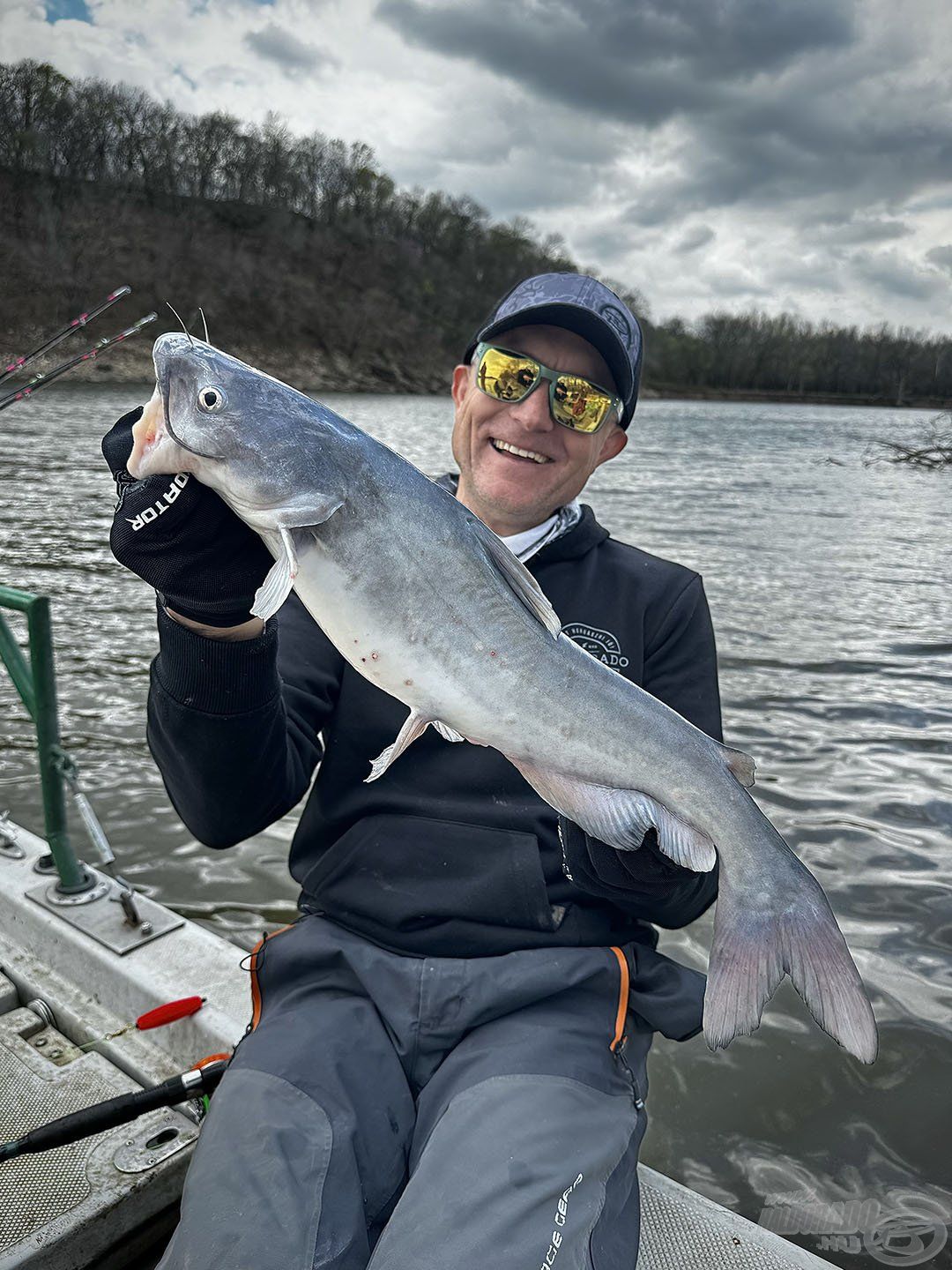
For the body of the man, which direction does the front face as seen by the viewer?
toward the camera

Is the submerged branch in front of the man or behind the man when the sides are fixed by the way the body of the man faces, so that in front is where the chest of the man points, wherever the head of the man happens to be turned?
behind

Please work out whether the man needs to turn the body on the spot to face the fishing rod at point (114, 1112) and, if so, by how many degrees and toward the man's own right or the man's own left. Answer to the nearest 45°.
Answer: approximately 90° to the man's own right

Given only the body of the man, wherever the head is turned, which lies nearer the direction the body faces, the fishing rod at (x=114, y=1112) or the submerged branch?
the fishing rod
